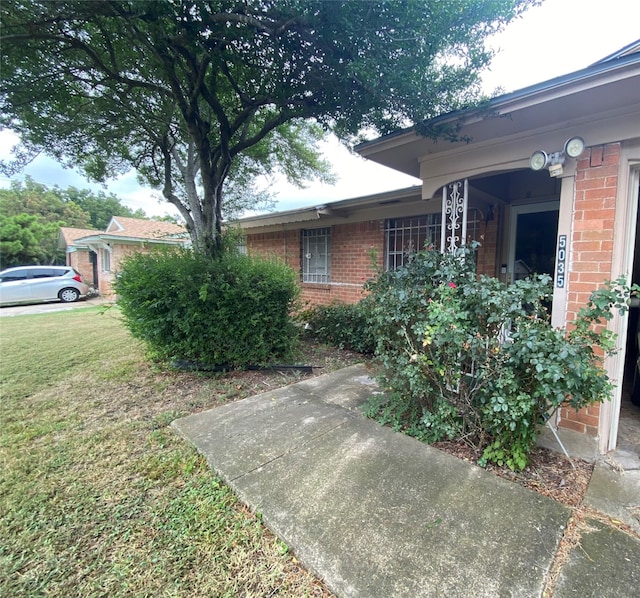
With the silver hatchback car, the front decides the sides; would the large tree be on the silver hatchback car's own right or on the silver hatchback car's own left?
on the silver hatchback car's own left

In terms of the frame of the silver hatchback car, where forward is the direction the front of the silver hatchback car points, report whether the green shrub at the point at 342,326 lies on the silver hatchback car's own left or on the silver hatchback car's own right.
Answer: on the silver hatchback car's own left

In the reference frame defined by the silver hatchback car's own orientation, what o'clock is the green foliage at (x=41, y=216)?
The green foliage is roughly at 3 o'clock from the silver hatchback car.

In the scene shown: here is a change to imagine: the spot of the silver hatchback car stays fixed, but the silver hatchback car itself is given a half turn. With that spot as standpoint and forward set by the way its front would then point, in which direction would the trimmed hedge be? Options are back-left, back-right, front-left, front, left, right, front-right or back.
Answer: right

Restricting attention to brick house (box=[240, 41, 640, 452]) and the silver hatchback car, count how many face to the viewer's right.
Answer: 0

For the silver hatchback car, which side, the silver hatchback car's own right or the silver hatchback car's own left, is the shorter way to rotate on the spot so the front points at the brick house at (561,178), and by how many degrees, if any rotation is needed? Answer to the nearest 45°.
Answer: approximately 90° to the silver hatchback car's own left

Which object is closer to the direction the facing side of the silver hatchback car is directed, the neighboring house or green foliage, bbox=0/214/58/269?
the green foliage

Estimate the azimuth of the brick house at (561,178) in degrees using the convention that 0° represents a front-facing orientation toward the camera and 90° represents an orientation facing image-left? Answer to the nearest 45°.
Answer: approximately 45°

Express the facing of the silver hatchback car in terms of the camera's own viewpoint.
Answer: facing to the left of the viewer

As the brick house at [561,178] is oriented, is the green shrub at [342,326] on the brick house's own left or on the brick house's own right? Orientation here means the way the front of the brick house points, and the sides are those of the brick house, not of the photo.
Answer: on the brick house's own right

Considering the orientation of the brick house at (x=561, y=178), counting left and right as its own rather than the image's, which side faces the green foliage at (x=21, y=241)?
right
